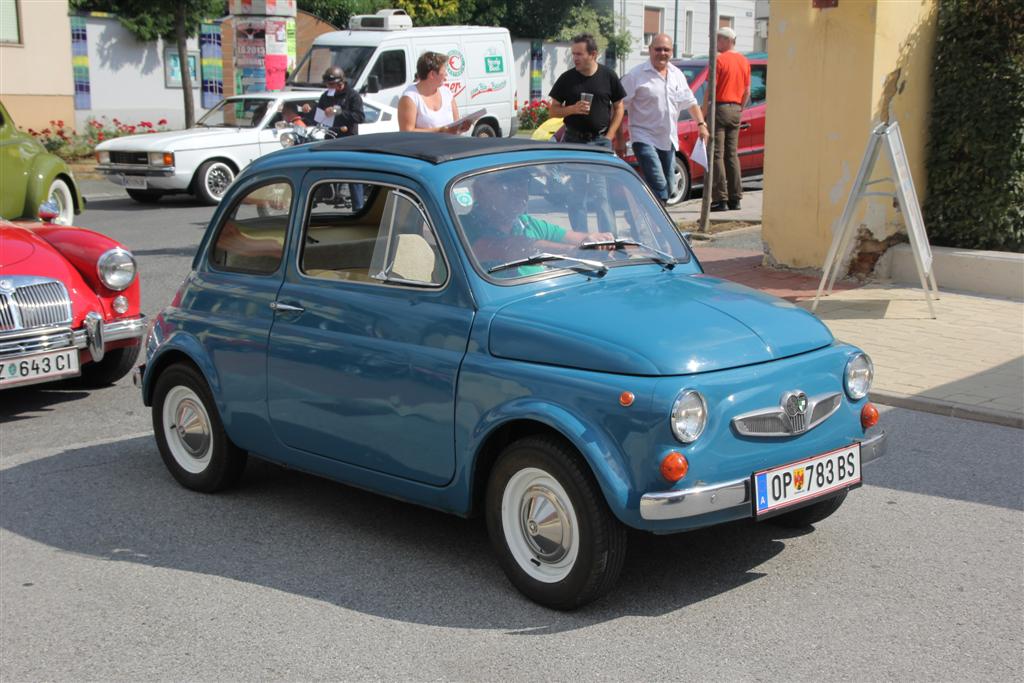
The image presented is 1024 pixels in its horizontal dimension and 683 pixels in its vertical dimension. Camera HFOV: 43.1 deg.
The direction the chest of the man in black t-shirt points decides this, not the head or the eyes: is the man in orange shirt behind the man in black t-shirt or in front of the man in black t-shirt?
behind

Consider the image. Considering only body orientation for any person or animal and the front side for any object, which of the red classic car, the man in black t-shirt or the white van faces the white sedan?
the white van

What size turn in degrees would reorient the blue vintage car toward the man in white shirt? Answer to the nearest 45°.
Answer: approximately 135° to its left

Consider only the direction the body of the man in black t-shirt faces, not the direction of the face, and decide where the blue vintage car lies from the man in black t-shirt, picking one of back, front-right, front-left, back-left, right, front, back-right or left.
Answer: front

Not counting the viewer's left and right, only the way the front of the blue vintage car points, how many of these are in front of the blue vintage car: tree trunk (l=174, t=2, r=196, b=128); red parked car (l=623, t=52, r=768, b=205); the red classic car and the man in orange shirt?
0

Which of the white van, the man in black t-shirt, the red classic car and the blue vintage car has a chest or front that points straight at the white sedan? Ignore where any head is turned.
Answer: the white van

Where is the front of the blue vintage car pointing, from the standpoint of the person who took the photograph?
facing the viewer and to the right of the viewer

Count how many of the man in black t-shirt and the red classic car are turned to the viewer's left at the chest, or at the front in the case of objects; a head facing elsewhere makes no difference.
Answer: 0

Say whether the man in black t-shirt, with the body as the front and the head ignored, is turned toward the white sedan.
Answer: no

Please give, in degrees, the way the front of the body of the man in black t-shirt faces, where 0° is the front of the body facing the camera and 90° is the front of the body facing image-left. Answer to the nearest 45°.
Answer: approximately 0°

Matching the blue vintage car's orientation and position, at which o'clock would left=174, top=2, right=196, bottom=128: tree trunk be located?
The tree trunk is roughly at 7 o'clock from the blue vintage car.

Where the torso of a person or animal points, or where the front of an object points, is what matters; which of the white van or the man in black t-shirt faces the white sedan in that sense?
the white van

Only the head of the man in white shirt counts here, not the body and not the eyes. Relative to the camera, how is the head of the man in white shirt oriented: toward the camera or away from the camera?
toward the camera

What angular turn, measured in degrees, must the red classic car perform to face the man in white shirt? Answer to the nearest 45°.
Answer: approximately 90° to its left

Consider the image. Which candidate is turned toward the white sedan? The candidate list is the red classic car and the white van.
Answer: the white van
